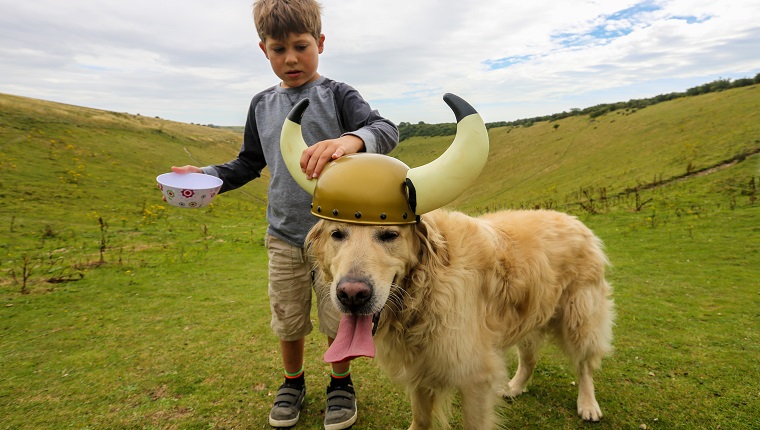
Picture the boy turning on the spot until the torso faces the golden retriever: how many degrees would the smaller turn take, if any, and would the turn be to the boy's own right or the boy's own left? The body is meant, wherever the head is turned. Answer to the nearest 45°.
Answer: approximately 45° to the boy's own left

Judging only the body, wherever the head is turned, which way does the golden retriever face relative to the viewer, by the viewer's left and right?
facing the viewer and to the left of the viewer

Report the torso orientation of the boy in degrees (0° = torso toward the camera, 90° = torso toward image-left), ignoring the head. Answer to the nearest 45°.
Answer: approximately 0°

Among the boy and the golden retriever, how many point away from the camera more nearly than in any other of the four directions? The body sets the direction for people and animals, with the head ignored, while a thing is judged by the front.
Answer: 0
